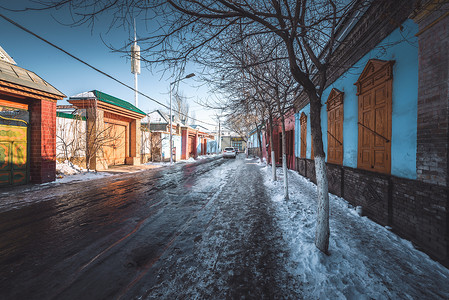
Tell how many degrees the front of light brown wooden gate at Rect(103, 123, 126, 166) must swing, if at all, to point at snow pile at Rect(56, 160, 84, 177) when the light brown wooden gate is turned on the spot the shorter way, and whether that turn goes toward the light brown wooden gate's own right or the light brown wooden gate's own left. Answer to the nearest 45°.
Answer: approximately 90° to the light brown wooden gate's own right

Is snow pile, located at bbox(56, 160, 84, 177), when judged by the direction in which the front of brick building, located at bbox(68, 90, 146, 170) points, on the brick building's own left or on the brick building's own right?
on the brick building's own right

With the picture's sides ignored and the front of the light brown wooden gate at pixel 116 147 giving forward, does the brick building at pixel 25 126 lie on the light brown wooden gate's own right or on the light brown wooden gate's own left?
on the light brown wooden gate's own right

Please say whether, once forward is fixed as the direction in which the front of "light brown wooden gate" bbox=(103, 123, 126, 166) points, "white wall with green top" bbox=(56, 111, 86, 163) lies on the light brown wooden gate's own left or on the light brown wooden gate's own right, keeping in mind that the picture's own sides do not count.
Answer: on the light brown wooden gate's own right

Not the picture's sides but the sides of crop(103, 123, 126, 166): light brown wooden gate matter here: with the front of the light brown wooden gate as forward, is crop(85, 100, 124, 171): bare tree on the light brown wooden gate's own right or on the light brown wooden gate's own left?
on the light brown wooden gate's own right

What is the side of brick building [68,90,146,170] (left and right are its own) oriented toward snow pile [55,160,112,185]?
right

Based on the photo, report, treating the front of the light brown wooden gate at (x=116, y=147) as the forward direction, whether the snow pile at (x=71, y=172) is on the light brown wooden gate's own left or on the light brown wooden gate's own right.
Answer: on the light brown wooden gate's own right

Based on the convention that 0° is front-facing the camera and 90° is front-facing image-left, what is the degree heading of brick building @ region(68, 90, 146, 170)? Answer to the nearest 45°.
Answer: approximately 315°

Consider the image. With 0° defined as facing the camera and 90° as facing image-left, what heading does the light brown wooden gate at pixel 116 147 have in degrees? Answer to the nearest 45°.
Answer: approximately 315°

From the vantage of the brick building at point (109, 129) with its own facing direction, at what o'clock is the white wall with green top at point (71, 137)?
The white wall with green top is roughly at 3 o'clock from the brick building.
